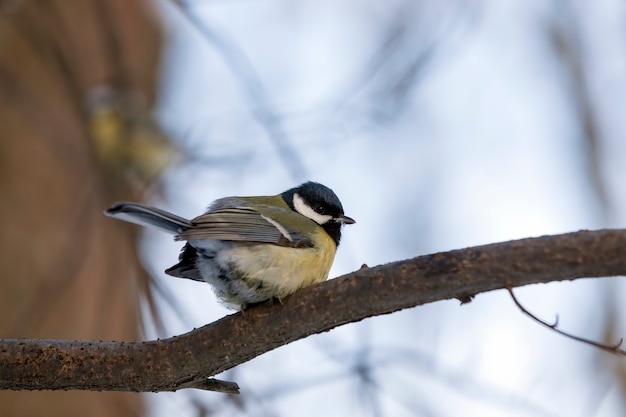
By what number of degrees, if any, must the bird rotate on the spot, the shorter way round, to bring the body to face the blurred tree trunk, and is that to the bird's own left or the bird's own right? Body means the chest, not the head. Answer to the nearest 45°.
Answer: approximately 135° to the bird's own left

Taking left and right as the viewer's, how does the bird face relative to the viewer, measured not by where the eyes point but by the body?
facing to the right of the viewer
